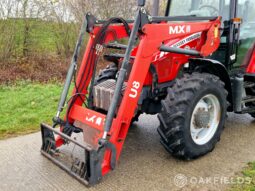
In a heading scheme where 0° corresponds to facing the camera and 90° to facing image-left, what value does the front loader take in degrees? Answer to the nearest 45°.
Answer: approximately 45°
